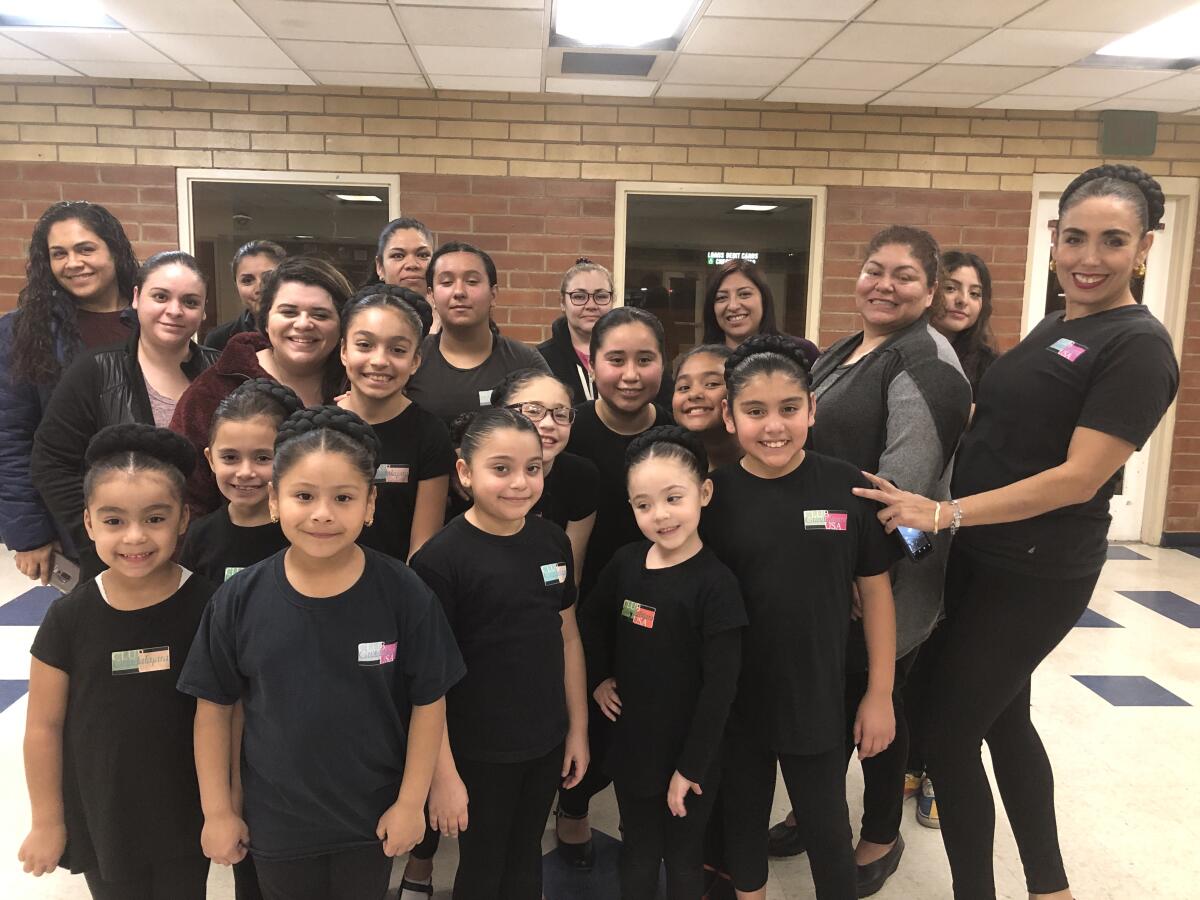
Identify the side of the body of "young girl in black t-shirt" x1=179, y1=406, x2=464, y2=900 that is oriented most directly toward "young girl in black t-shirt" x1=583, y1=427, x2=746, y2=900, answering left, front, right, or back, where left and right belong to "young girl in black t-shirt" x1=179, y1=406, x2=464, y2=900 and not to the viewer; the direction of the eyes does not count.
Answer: left

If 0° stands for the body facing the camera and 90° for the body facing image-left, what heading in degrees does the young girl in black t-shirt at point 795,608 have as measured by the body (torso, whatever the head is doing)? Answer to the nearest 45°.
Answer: approximately 0°

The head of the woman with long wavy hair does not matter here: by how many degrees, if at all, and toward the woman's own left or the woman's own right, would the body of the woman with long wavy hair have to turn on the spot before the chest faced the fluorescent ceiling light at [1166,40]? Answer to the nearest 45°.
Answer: approximately 45° to the woman's own left

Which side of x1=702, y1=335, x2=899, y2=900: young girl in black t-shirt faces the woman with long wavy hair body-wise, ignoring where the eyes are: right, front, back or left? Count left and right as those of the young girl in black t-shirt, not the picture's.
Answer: right

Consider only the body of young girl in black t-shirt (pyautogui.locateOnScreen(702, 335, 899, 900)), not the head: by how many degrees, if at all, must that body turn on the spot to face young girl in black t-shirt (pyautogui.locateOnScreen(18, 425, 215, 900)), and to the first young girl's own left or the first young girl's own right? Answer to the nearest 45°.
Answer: approximately 45° to the first young girl's own right

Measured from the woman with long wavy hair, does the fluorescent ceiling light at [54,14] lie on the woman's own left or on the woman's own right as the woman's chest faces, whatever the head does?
on the woman's own left
